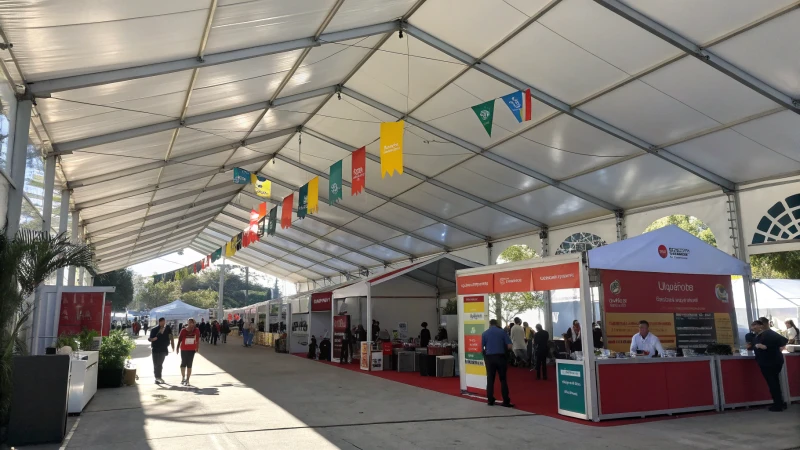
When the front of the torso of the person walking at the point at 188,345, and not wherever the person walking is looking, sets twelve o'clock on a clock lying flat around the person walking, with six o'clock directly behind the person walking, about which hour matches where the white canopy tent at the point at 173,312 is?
The white canopy tent is roughly at 6 o'clock from the person walking.

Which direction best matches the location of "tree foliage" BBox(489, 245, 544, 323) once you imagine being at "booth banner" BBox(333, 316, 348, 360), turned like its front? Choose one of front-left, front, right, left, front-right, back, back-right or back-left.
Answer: back-left

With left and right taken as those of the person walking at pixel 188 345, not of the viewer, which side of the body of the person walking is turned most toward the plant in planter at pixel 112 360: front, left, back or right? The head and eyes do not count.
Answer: right

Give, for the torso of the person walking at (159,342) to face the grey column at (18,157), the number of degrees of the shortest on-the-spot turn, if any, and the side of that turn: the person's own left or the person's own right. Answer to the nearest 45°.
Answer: approximately 45° to the person's own right

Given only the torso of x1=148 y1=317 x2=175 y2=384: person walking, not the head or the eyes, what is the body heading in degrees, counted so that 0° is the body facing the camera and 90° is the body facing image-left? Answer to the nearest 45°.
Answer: approximately 0°

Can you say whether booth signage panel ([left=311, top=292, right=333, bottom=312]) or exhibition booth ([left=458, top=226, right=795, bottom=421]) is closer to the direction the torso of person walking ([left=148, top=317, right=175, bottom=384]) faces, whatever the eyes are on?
the exhibition booth

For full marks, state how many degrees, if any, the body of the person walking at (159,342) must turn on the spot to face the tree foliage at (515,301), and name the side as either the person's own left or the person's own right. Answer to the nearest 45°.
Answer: approximately 135° to the person's own left

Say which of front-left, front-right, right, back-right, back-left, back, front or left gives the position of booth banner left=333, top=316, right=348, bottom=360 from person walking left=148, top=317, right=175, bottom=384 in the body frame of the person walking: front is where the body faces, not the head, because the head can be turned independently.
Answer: back-left

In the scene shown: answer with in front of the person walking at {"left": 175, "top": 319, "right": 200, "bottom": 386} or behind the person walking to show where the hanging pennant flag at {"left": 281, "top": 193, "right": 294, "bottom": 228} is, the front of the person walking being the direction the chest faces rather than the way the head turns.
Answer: behind
